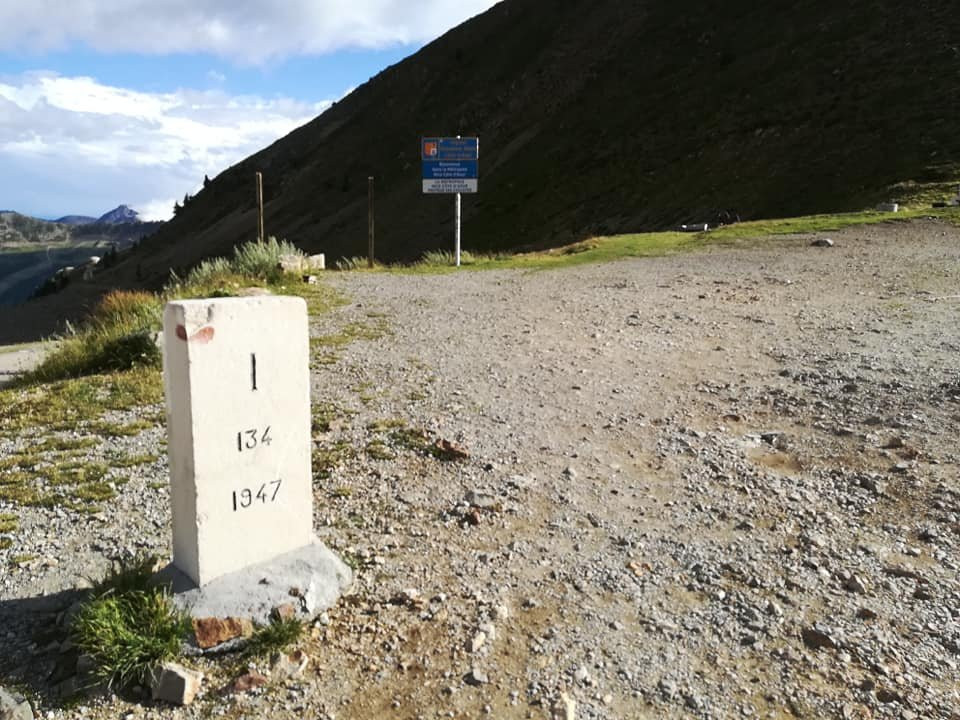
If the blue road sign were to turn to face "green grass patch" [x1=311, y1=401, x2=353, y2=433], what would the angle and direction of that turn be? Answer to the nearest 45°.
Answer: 0° — it already faces it

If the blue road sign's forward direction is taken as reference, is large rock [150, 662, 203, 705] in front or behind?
in front

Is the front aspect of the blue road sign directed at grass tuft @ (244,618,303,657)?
yes

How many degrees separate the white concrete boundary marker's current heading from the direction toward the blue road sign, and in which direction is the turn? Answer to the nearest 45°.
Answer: approximately 135° to its left

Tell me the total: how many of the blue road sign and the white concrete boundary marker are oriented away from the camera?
0

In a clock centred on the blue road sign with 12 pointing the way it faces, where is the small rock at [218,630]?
The small rock is roughly at 12 o'clock from the blue road sign.

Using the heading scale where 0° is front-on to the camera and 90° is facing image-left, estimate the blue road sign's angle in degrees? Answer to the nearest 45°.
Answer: approximately 0°

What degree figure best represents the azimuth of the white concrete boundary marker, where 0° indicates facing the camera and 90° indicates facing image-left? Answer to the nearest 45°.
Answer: approximately 315°

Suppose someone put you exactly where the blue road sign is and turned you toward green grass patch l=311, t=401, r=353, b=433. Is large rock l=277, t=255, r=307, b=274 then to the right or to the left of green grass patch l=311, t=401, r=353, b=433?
right
